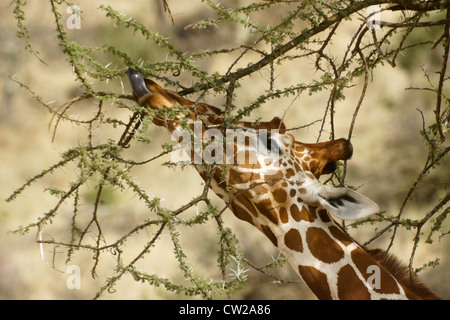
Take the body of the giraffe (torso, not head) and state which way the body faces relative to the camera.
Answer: to the viewer's left
